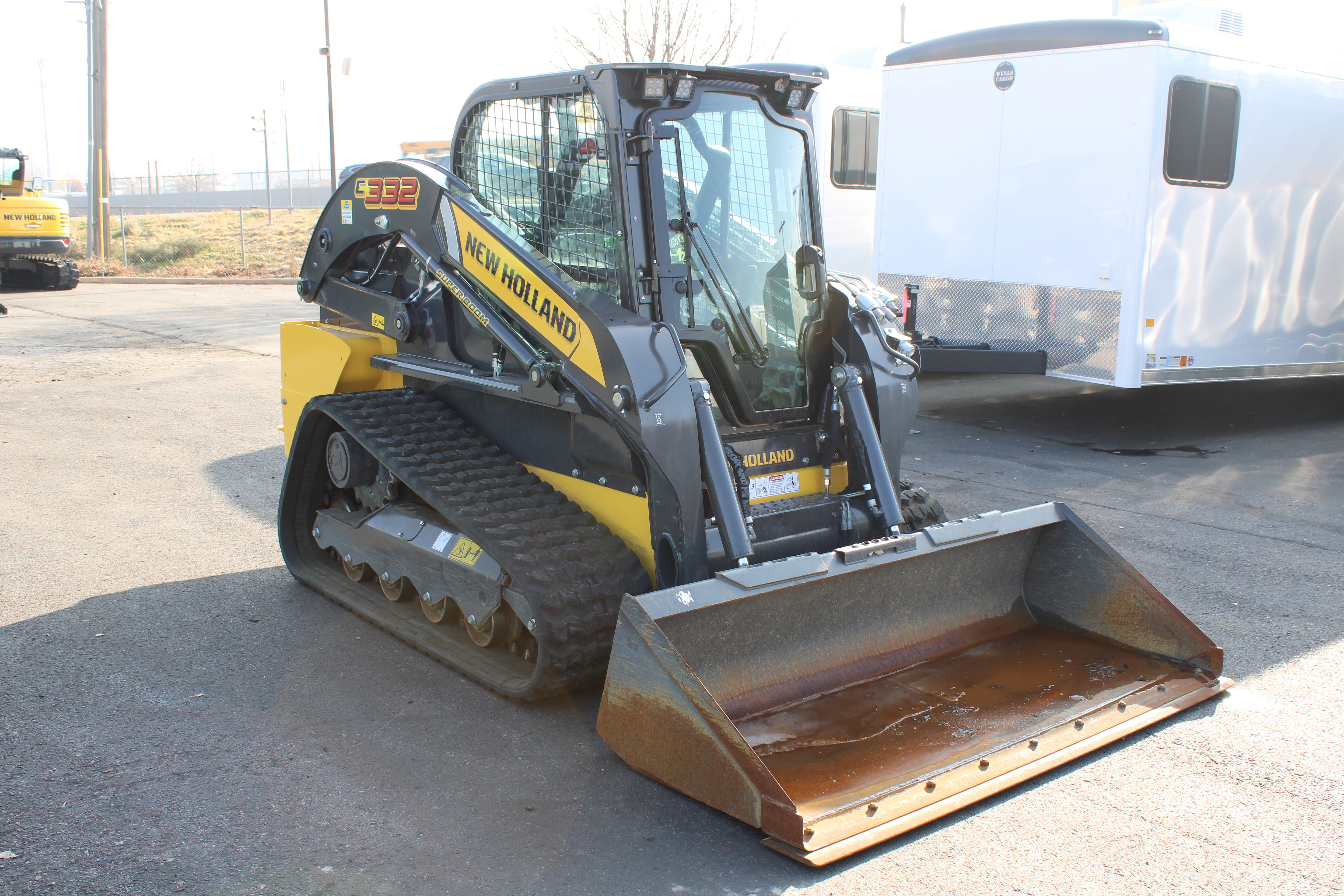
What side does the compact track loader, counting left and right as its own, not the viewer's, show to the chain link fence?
back

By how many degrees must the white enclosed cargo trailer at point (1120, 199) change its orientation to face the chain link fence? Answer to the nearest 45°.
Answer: approximately 90° to its right

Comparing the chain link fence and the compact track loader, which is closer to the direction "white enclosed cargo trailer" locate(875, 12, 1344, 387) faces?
the compact track loader

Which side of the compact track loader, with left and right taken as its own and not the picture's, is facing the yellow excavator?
back

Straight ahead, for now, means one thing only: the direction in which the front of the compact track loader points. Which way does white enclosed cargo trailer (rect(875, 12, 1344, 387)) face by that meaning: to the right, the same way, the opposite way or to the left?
to the right

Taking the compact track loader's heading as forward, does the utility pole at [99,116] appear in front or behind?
behind

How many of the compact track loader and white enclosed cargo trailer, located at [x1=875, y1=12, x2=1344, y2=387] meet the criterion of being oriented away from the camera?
0

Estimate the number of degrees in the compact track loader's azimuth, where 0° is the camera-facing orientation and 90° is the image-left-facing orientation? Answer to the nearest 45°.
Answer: approximately 315°

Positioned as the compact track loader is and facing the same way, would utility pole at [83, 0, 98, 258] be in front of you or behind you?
behind
